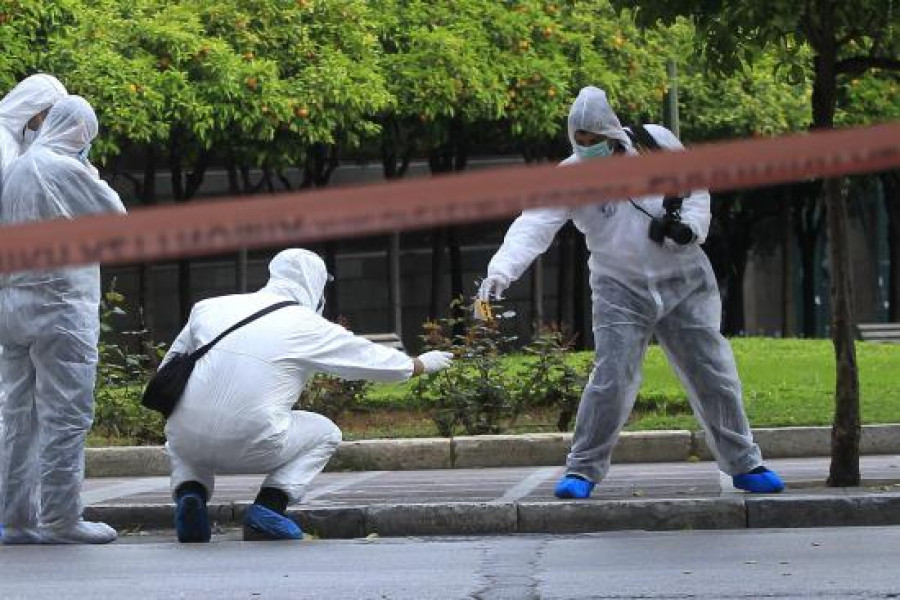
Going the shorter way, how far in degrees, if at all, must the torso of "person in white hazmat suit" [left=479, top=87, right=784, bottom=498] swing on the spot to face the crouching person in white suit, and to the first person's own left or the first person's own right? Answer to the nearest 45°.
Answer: approximately 45° to the first person's own right

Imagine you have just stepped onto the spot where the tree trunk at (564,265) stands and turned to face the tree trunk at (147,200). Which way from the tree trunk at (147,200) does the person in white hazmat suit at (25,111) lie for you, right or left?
left

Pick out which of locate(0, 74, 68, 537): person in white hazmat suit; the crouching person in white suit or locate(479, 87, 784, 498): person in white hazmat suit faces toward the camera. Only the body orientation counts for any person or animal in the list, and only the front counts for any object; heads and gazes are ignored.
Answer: locate(479, 87, 784, 498): person in white hazmat suit

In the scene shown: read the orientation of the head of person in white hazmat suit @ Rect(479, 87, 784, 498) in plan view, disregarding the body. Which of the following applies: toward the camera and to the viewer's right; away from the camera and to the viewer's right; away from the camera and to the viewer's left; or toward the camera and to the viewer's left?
toward the camera and to the viewer's left

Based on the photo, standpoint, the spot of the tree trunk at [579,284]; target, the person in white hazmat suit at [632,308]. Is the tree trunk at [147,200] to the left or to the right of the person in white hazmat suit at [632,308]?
right

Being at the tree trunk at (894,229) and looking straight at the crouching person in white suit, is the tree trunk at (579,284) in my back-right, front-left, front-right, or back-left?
front-right

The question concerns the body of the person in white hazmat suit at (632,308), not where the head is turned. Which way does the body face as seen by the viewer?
toward the camera

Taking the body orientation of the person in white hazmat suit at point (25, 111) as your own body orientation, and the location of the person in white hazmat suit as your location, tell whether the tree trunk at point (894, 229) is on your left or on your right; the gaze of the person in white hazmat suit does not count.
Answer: on your left

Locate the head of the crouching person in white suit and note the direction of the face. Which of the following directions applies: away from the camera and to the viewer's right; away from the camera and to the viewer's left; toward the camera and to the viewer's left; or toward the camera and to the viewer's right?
away from the camera and to the viewer's right

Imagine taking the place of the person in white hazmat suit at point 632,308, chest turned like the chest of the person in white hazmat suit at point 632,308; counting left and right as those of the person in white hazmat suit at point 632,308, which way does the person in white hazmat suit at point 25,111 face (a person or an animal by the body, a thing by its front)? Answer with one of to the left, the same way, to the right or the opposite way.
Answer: to the left

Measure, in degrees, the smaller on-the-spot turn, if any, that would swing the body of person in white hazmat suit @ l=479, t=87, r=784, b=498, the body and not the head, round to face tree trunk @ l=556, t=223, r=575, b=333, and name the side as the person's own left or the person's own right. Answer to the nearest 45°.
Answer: approximately 180°

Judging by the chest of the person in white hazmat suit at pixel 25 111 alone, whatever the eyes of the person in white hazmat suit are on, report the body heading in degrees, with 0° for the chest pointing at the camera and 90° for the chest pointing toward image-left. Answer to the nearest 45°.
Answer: approximately 270°
